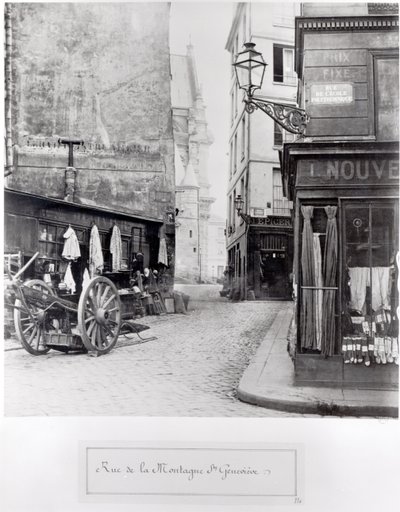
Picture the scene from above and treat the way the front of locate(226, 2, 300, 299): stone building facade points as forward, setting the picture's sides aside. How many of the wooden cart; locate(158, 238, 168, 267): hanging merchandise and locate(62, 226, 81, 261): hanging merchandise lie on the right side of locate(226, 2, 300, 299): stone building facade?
3

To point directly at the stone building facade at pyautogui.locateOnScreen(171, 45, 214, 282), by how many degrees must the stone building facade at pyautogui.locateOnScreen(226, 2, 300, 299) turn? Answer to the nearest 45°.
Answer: approximately 90° to its right

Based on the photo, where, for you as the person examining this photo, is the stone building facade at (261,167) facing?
facing the viewer

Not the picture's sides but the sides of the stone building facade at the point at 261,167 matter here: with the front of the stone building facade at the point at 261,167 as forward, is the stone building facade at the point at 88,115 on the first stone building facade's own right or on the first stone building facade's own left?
on the first stone building facade's own right
